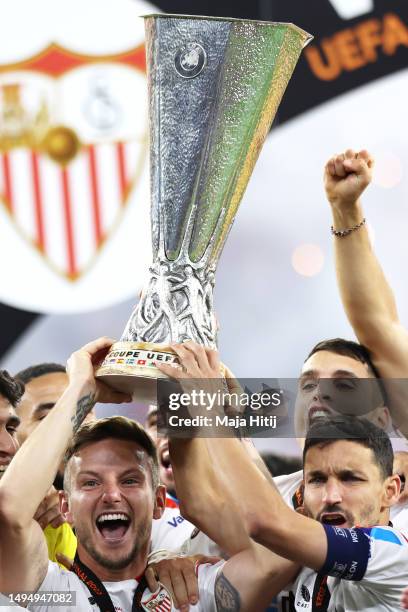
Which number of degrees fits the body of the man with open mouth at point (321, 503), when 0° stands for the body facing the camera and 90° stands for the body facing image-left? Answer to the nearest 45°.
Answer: approximately 45°

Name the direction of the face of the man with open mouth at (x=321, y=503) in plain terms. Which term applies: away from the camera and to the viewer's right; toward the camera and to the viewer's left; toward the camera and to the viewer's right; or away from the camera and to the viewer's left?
toward the camera and to the viewer's left
